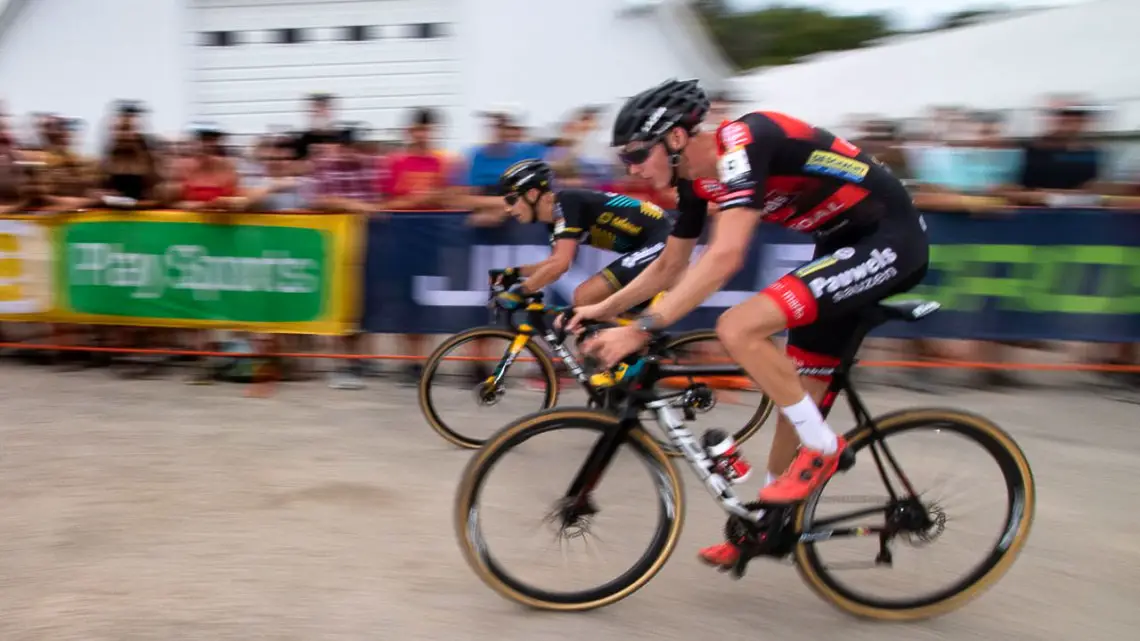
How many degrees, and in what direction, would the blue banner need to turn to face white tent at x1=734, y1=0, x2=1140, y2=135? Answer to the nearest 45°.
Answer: approximately 180°

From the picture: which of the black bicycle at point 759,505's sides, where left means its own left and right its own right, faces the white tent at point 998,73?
right

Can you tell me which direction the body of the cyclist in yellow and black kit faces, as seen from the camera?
to the viewer's left

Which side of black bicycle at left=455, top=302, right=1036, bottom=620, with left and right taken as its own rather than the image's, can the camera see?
left

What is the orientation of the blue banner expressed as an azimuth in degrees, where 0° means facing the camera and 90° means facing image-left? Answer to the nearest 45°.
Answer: approximately 0°

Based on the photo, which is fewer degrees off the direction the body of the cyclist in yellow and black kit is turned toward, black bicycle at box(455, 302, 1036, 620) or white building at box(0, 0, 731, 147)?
the white building

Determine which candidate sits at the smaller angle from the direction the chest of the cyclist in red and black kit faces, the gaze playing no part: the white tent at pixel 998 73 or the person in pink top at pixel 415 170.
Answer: the person in pink top

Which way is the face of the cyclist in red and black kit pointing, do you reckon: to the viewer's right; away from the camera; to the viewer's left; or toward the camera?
to the viewer's left

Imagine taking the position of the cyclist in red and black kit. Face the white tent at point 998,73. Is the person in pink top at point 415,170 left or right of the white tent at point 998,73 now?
left

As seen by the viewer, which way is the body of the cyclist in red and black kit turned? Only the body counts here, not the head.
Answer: to the viewer's left

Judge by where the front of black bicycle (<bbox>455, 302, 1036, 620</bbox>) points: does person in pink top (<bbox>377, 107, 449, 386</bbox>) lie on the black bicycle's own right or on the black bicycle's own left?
on the black bicycle's own right

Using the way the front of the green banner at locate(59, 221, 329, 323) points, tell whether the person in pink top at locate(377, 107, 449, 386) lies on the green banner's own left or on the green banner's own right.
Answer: on the green banner's own left
